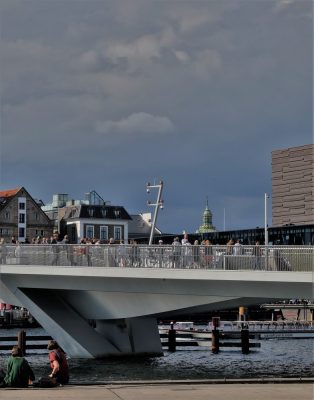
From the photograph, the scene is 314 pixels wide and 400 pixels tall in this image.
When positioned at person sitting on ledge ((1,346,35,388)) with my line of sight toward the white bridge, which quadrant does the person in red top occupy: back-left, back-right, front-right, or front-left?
front-right

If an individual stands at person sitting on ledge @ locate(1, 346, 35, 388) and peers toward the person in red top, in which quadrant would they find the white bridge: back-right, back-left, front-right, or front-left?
front-left

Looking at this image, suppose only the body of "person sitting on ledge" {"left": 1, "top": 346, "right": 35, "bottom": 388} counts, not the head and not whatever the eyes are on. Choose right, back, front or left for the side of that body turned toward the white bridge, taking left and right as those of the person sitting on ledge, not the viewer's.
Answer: front

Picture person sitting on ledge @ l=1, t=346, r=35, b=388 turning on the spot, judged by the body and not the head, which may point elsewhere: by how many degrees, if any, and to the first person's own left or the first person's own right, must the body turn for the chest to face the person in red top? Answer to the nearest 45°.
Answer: approximately 45° to the first person's own right

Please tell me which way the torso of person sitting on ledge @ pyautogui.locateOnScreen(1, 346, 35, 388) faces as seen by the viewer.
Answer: away from the camera
